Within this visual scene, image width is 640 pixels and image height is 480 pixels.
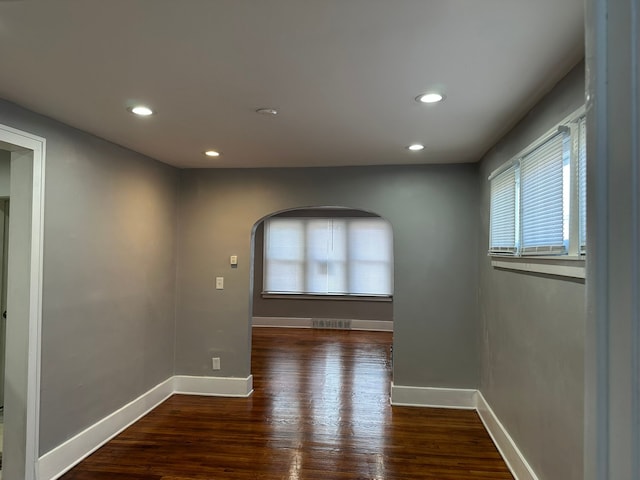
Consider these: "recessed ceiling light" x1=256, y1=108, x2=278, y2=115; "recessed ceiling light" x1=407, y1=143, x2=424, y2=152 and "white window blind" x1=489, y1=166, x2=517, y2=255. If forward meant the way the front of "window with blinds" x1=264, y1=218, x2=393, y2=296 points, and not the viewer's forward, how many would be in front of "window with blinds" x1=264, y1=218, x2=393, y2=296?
3

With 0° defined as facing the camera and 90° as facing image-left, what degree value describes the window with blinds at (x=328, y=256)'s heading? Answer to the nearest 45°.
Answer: approximately 0°

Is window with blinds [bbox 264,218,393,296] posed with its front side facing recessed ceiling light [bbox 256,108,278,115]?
yes

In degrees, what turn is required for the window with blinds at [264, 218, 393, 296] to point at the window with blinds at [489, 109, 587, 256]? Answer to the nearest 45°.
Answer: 0° — it already faces it

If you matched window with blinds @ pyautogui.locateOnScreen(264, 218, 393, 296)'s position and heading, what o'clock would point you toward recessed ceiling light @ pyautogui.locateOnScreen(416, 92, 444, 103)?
The recessed ceiling light is roughly at 12 o'clock from the window with blinds.

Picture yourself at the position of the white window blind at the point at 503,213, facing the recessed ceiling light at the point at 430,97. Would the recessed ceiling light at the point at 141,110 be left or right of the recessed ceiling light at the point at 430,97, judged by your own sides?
right
